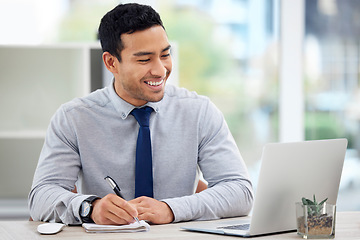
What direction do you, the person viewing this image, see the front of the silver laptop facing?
facing away from the viewer and to the left of the viewer

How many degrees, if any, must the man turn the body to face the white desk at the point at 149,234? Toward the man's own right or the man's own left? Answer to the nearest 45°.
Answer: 0° — they already face it

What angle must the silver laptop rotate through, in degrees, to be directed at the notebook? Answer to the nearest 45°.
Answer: approximately 45° to its left

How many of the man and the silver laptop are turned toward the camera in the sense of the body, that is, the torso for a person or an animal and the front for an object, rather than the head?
1

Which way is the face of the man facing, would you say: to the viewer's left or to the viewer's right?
to the viewer's right

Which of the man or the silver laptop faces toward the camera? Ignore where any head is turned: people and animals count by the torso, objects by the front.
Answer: the man

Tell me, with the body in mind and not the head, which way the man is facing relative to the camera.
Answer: toward the camera
